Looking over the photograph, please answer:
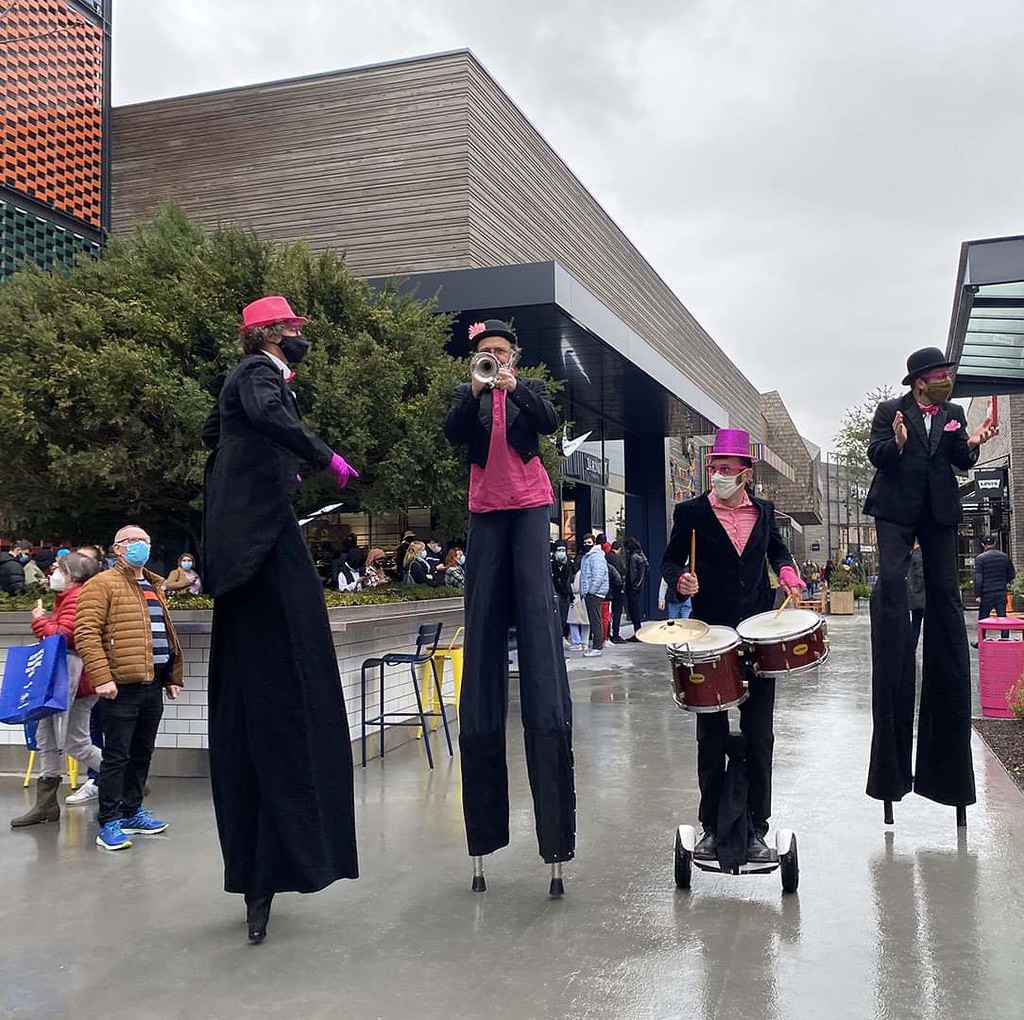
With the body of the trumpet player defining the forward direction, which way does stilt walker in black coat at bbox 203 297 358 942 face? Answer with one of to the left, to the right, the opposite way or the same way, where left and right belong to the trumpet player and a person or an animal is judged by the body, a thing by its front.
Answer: to the left

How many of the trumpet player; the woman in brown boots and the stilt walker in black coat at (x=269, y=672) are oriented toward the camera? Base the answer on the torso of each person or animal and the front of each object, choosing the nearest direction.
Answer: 1

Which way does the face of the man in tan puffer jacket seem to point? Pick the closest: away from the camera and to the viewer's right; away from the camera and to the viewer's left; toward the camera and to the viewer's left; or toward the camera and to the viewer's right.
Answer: toward the camera and to the viewer's right

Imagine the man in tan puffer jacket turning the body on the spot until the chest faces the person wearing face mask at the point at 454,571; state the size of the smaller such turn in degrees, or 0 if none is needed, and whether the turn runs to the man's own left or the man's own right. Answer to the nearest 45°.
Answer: approximately 90° to the man's own left

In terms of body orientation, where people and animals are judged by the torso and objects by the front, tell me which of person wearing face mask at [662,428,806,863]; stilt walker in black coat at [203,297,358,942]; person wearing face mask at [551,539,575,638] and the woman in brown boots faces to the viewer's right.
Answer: the stilt walker in black coat

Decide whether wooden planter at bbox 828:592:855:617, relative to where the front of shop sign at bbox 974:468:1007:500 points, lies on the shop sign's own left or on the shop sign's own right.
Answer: on the shop sign's own right

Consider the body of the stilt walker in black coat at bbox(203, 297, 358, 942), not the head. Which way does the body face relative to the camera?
to the viewer's right

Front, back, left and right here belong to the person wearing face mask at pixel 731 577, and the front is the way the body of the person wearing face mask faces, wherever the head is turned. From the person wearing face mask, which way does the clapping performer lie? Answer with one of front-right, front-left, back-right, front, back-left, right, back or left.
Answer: back-left

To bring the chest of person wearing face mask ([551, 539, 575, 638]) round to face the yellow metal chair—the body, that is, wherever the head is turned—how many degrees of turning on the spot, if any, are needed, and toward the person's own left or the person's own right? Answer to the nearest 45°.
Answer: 0° — they already face it

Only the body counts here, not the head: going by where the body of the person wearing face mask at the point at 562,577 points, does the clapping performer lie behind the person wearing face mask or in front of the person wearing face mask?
in front
